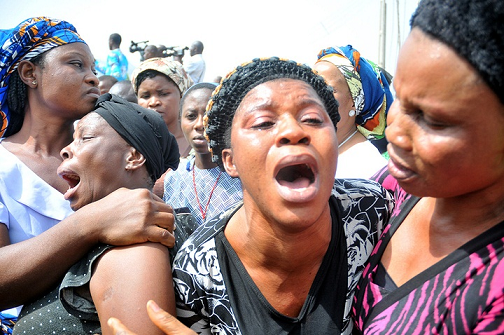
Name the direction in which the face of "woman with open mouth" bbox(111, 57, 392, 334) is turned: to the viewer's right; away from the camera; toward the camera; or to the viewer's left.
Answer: toward the camera

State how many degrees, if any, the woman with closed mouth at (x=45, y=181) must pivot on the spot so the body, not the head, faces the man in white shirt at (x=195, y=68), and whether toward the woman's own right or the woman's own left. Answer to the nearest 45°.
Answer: approximately 135° to the woman's own left

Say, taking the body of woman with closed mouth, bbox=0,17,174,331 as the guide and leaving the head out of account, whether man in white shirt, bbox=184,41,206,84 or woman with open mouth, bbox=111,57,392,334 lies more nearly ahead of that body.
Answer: the woman with open mouth

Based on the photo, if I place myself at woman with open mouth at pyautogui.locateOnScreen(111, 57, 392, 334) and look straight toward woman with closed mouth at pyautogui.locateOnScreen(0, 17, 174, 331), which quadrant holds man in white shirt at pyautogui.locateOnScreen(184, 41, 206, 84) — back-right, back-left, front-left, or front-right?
front-right
